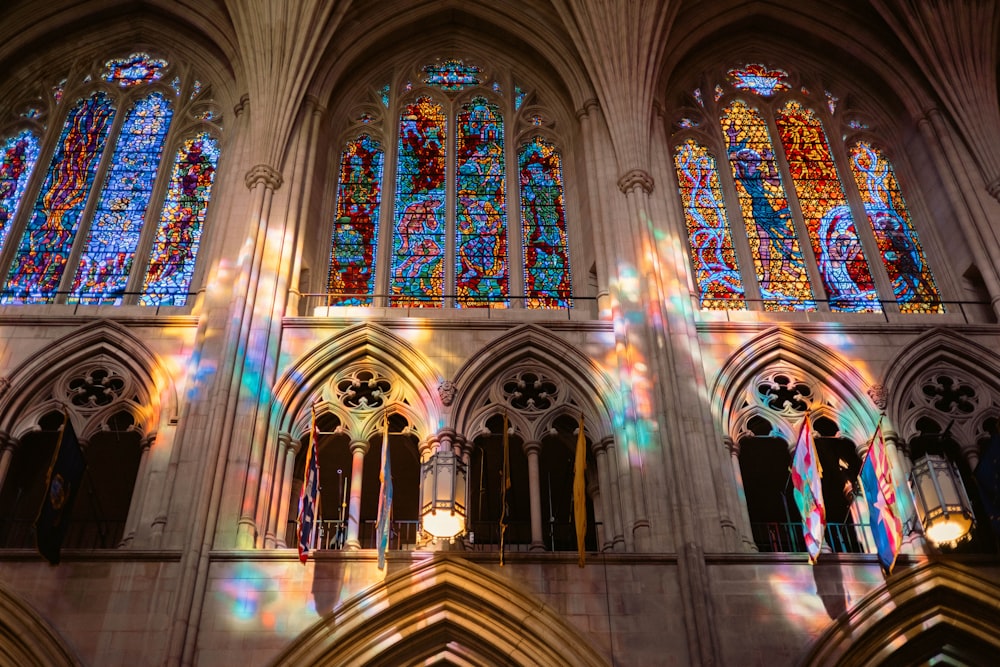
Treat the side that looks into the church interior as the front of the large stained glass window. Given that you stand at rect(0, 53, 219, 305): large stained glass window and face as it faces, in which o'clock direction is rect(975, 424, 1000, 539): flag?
The flag is roughly at 10 o'clock from the large stained glass window.

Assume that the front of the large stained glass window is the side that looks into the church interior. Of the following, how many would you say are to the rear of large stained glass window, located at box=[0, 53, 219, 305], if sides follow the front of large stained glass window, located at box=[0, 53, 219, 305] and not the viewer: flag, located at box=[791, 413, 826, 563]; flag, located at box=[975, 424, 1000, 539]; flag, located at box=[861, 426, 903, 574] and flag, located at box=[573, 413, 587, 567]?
0

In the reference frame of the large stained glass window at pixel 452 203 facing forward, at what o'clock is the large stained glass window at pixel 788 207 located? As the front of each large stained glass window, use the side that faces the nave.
the large stained glass window at pixel 788 207 is roughly at 9 o'clock from the large stained glass window at pixel 452 203.

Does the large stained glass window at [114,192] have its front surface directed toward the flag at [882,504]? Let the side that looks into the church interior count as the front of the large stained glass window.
no

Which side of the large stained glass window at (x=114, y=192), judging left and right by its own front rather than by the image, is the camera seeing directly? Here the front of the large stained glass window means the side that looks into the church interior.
front

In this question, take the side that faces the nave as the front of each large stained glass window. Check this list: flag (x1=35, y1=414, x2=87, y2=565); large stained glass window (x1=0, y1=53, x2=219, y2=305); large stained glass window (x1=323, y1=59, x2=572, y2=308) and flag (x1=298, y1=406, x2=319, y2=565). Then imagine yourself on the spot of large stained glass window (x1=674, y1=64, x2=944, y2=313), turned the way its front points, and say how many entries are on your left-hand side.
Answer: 0

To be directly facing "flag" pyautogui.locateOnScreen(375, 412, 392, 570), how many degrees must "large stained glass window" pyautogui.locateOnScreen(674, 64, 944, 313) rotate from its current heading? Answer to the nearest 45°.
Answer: approximately 45° to its right

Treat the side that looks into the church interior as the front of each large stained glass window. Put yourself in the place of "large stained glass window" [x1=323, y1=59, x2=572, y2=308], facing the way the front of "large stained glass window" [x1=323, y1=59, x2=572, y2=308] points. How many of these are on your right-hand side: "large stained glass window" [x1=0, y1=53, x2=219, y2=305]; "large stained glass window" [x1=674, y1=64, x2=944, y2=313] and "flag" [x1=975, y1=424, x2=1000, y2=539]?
1

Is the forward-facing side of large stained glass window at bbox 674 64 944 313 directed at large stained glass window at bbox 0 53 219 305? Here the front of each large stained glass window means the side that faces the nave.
no

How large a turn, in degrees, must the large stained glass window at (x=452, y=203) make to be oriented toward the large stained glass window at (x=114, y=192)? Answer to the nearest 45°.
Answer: approximately 90° to its right

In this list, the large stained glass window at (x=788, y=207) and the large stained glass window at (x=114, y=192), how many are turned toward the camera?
2

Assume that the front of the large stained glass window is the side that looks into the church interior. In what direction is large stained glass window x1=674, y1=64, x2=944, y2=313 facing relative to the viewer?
toward the camera

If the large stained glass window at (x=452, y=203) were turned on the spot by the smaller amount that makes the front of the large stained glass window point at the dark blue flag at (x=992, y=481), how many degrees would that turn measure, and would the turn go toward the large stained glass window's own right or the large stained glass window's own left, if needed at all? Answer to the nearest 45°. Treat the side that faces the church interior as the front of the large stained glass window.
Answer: approximately 90° to the large stained glass window's own left

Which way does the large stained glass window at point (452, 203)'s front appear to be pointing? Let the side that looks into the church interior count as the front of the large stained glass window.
toward the camera
